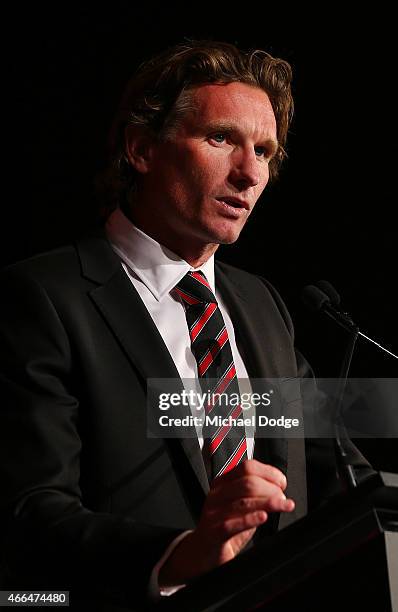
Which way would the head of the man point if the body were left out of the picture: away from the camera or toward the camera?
toward the camera

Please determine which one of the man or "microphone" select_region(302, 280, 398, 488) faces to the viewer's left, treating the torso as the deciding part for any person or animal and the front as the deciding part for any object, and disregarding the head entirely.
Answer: the microphone

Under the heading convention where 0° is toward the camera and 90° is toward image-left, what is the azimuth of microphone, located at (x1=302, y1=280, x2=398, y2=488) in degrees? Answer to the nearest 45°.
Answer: approximately 90°

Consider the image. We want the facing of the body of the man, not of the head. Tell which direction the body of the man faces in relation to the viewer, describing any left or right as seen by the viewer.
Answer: facing the viewer and to the right of the viewer
